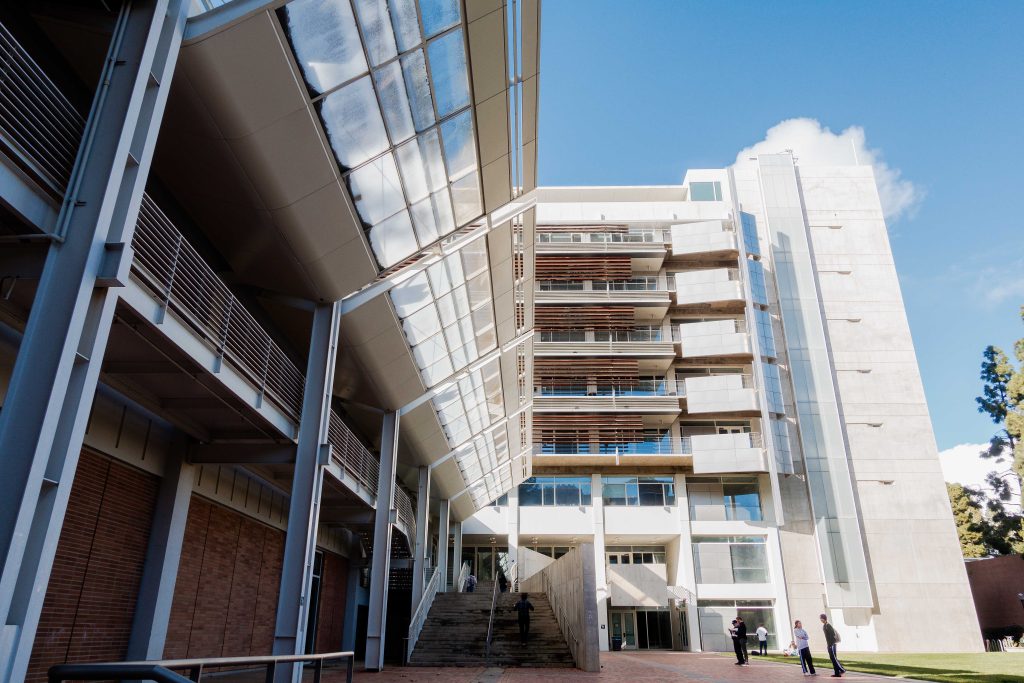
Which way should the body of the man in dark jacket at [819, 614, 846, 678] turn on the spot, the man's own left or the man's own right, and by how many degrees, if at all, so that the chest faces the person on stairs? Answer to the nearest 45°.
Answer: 0° — they already face them

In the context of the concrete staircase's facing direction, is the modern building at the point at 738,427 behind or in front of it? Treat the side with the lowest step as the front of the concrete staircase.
behind

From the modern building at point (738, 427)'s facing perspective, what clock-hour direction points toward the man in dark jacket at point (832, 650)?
The man in dark jacket is roughly at 12 o'clock from the modern building.

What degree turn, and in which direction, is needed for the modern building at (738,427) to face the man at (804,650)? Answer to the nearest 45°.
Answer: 0° — it already faces them

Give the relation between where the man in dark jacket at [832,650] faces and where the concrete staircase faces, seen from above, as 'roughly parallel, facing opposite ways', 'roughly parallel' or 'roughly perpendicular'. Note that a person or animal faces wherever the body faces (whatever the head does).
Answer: roughly perpendicular

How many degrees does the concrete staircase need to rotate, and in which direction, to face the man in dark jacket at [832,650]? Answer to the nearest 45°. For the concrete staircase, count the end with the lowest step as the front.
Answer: approximately 45° to its left

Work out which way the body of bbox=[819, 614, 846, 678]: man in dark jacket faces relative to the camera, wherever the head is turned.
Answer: to the viewer's left

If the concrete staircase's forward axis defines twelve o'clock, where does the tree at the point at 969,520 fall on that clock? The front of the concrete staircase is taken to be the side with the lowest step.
The tree is roughly at 8 o'clock from the concrete staircase.

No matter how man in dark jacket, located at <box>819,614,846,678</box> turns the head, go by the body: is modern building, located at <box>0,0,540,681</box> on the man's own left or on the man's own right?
on the man's own left

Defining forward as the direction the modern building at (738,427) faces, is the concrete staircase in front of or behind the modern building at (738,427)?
in front
